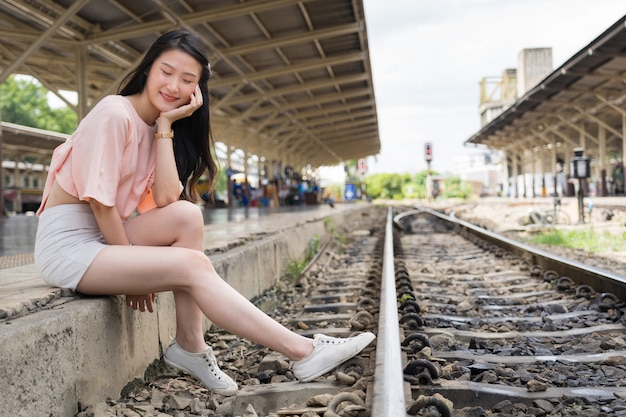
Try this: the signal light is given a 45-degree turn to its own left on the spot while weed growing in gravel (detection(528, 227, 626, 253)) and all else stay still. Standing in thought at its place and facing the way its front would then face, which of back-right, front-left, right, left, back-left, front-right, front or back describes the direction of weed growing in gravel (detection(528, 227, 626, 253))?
front-right

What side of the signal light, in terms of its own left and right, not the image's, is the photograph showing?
front

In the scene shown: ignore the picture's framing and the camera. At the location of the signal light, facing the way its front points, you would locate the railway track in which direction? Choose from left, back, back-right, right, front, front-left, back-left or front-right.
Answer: front

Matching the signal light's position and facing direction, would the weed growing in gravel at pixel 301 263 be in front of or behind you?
in front

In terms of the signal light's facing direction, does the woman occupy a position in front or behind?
in front
